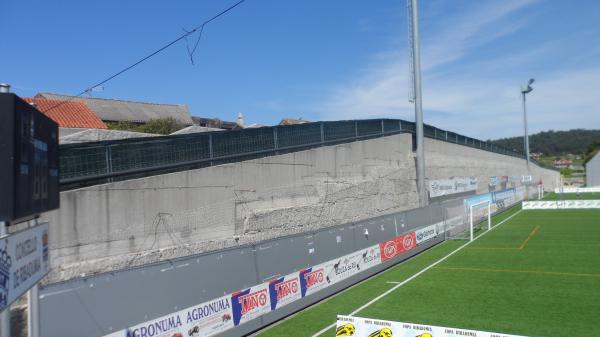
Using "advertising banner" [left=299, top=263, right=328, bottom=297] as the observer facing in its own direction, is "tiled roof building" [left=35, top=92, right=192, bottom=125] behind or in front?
behind

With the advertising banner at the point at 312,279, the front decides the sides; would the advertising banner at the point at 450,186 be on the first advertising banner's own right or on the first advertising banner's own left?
on the first advertising banner's own left

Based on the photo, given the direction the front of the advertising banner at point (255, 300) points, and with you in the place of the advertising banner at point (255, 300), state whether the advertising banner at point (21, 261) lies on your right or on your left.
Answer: on your right

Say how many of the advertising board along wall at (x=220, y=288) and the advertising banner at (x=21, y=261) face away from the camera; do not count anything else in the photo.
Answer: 0

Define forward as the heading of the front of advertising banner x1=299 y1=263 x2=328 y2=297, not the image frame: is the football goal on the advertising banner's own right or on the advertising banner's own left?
on the advertising banner's own left

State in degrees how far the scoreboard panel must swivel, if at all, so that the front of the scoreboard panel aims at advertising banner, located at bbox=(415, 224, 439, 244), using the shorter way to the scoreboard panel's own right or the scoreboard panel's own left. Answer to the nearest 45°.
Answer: approximately 90° to the scoreboard panel's own left

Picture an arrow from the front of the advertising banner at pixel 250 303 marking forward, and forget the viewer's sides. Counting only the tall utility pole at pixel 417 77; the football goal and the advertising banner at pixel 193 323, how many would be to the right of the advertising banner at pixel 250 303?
1

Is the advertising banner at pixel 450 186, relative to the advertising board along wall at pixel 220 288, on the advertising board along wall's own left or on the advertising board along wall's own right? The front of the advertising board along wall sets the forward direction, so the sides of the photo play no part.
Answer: on the advertising board along wall's own left

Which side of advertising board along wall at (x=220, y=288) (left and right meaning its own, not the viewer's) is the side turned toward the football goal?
left

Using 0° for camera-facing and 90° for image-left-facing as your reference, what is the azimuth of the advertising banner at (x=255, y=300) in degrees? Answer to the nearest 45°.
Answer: approximately 315°

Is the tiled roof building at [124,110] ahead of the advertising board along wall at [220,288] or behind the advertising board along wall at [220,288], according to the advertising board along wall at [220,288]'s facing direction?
behind

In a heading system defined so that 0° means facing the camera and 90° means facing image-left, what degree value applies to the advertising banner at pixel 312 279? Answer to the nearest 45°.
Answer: approximately 315°

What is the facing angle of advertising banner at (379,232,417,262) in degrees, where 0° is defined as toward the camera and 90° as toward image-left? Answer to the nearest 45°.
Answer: approximately 315°

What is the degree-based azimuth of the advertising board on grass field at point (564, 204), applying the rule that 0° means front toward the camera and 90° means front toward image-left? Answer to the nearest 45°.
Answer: approximately 0°
